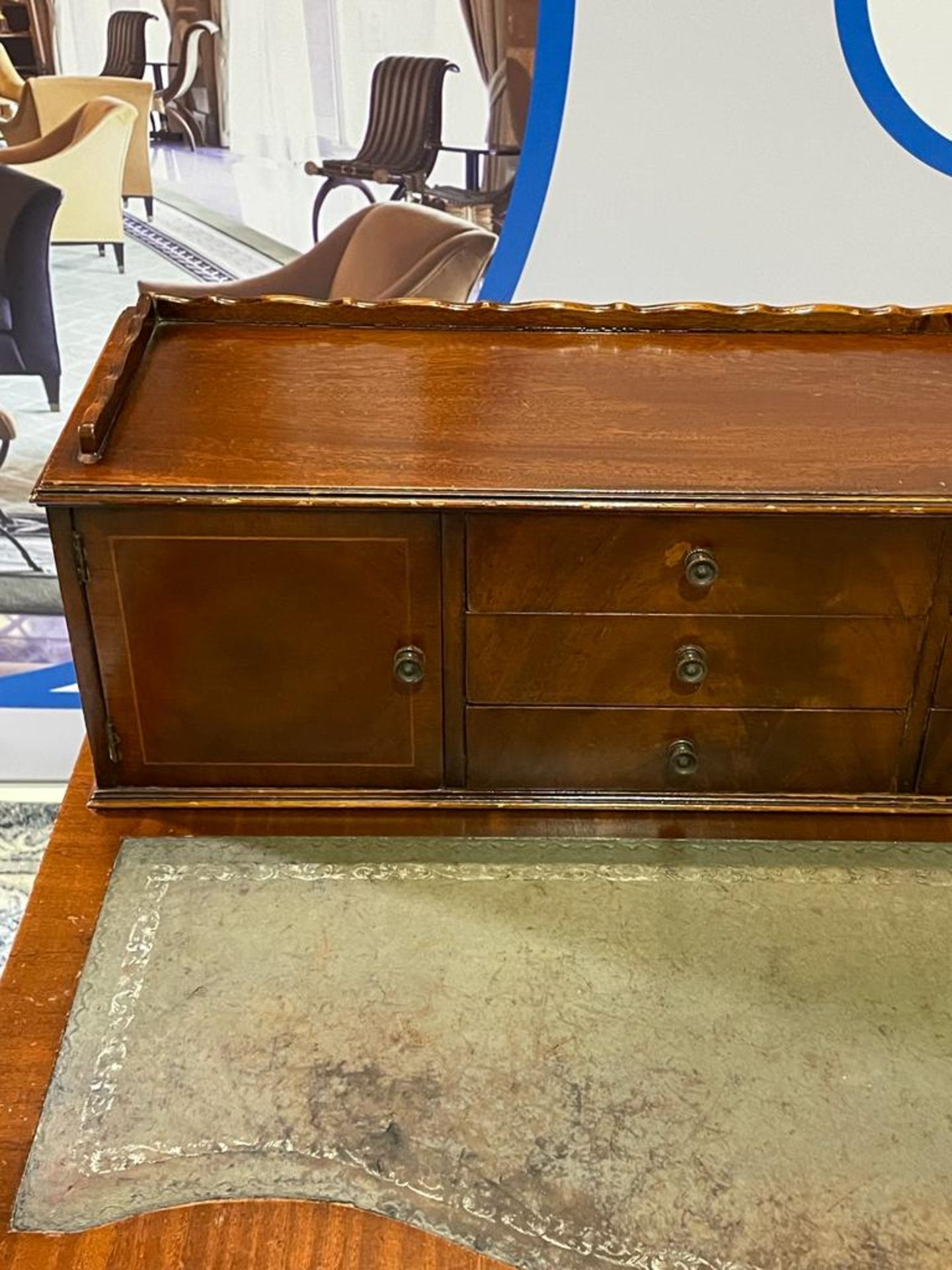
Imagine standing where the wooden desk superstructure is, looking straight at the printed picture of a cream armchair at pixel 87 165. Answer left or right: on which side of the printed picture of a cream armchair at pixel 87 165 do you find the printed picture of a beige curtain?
right

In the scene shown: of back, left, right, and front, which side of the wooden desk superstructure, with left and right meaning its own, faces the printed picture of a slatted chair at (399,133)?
back

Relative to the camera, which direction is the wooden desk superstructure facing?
toward the camera

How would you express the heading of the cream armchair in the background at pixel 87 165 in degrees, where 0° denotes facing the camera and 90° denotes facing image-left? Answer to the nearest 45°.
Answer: approximately 90°

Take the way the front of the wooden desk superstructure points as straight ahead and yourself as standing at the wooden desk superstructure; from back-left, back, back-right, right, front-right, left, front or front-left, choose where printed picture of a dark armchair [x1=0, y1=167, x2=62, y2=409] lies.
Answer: back-right
